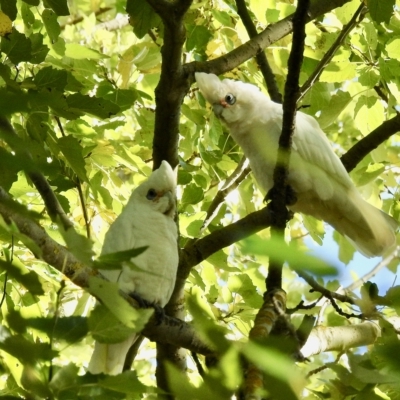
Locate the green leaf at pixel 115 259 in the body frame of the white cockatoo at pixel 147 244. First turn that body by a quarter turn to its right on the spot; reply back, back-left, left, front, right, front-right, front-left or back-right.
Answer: front-left

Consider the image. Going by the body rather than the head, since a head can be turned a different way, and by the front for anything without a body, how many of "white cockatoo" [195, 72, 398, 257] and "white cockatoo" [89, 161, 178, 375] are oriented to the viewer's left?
1

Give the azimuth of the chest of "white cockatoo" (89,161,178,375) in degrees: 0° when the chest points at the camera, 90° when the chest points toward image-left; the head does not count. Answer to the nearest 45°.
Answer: approximately 315°

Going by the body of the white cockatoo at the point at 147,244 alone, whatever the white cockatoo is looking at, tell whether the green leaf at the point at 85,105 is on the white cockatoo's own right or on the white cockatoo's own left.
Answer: on the white cockatoo's own right

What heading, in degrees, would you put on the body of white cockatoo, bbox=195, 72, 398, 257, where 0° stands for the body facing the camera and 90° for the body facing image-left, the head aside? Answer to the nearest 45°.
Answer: approximately 90°

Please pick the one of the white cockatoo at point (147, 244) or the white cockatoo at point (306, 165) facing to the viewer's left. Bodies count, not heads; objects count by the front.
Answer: the white cockatoo at point (306, 165)
